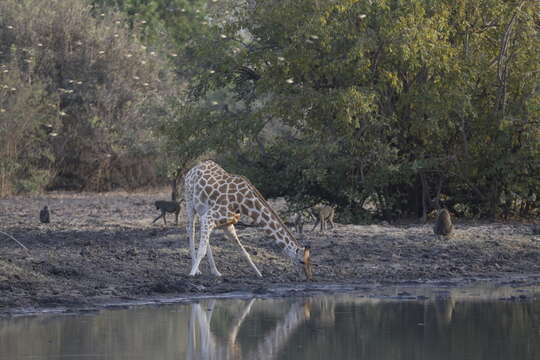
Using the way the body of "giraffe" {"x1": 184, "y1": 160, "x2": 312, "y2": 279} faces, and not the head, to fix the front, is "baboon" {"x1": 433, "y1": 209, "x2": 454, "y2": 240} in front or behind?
in front

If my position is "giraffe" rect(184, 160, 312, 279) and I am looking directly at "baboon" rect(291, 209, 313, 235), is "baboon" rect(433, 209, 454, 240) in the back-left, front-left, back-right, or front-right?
front-right

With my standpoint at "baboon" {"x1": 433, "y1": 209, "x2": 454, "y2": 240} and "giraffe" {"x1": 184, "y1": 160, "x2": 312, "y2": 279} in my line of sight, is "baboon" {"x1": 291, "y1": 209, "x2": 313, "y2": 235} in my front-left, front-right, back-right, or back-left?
front-right

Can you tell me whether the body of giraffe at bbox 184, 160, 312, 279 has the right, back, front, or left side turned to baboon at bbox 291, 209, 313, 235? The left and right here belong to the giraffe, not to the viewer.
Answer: left

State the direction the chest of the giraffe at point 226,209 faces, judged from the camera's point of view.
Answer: to the viewer's right
